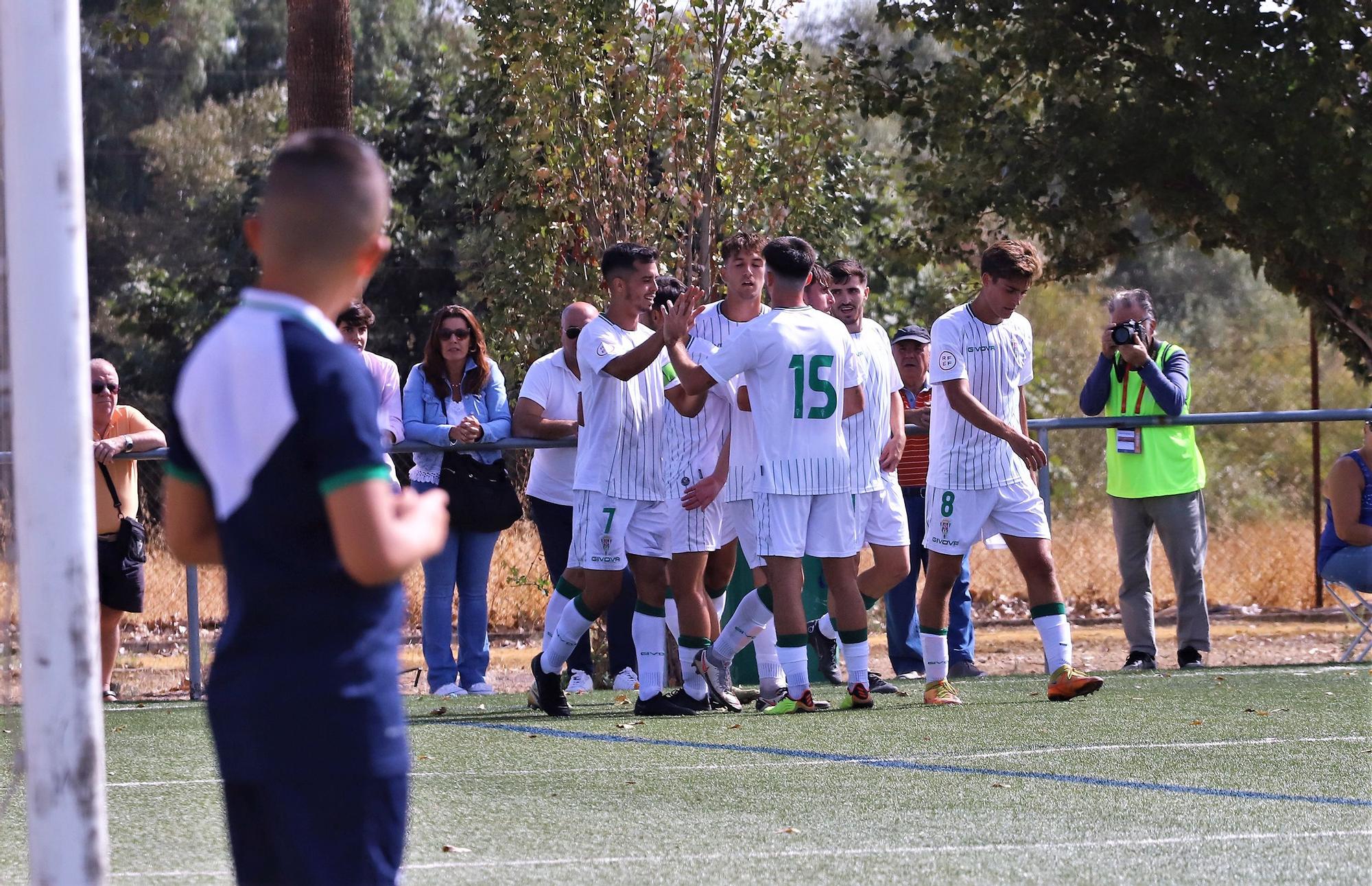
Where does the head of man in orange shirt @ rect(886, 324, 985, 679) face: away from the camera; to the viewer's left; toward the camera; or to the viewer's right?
toward the camera

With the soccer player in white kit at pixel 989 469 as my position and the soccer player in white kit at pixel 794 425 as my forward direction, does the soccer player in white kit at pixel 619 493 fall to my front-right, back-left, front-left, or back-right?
front-right

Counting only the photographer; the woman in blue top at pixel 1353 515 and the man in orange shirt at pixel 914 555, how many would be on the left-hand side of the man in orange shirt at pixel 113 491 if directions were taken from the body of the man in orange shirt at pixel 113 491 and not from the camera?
3

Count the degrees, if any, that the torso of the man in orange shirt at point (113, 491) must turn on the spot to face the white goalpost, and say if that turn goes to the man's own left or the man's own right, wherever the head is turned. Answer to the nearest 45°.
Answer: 0° — they already face it

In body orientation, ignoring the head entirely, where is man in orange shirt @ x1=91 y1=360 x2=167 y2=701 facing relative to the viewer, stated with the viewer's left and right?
facing the viewer

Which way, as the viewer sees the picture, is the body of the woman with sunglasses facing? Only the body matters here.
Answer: toward the camera

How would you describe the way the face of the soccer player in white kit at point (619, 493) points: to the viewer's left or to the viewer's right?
to the viewer's right

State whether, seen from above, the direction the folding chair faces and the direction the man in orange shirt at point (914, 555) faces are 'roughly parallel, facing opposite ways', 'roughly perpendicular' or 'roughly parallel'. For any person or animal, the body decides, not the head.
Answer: roughly perpendicular

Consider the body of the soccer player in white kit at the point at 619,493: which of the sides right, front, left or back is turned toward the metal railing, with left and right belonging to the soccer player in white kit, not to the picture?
left

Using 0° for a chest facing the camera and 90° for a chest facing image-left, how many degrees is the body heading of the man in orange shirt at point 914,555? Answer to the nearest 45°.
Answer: approximately 0°
